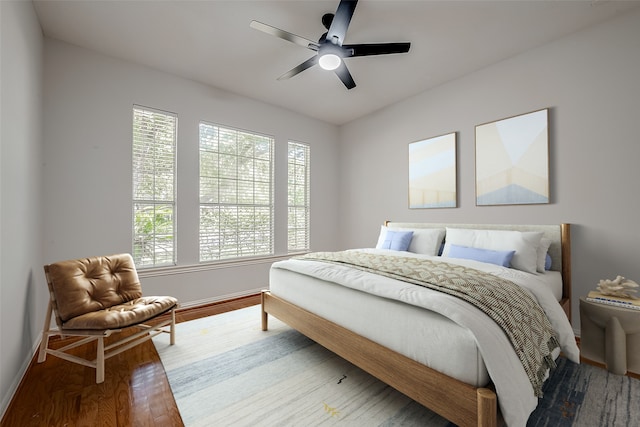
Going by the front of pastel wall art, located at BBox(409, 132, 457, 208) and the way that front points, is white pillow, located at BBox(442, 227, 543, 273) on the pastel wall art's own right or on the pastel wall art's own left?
on the pastel wall art's own left

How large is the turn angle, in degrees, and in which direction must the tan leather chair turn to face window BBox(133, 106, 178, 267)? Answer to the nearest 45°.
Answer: approximately 90° to its left

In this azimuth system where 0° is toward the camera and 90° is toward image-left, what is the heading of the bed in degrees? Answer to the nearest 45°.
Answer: approximately 45°

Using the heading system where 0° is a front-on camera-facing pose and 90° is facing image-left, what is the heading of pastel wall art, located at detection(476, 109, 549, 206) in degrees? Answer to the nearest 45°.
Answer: approximately 45°

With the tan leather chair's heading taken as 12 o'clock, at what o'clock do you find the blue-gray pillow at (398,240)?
The blue-gray pillow is roughly at 11 o'clock from the tan leather chair.

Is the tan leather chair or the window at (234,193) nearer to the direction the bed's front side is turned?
the tan leather chair
